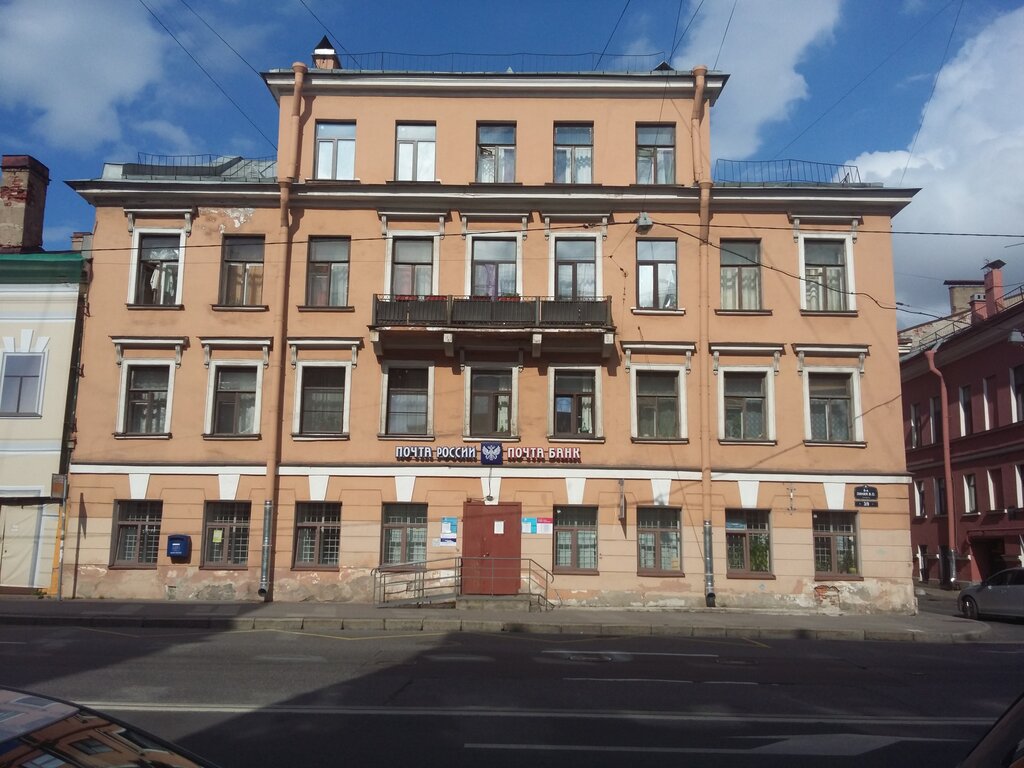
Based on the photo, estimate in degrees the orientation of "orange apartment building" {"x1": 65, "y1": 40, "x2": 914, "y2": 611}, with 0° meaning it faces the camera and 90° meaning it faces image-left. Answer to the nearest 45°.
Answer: approximately 0°

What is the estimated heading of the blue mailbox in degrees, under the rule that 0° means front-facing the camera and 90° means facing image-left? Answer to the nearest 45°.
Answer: approximately 0°

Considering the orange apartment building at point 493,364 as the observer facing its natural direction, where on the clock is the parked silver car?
The parked silver car is roughly at 9 o'clock from the orange apartment building.

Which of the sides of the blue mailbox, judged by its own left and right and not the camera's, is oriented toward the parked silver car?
left
